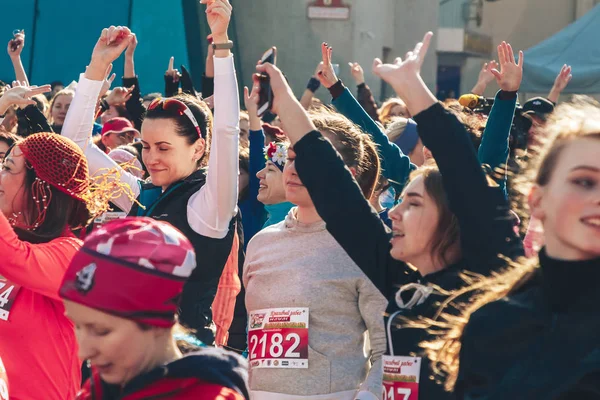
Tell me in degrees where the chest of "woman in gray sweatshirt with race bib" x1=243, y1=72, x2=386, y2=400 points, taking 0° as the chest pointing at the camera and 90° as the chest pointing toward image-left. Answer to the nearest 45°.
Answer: approximately 45°

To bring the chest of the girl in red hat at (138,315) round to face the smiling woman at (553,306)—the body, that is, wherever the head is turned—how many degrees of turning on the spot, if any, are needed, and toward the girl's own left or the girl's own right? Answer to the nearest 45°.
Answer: approximately 135° to the girl's own left

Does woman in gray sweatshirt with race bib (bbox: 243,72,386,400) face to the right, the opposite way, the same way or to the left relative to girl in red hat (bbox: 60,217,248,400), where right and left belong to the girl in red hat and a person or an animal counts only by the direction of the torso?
the same way

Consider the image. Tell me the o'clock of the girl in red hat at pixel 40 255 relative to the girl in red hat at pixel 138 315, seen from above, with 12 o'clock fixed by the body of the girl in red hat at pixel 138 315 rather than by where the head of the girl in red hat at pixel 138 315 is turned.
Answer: the girl in red hat at pixel 40 255 is roughly at 4 o'clock from the girl in red hat at pixel 138 315.

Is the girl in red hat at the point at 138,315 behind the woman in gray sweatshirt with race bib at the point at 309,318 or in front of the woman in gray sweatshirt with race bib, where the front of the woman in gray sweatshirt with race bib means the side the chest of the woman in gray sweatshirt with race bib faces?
in front

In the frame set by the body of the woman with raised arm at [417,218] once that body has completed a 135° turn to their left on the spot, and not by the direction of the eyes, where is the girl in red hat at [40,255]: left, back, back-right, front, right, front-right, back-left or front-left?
back

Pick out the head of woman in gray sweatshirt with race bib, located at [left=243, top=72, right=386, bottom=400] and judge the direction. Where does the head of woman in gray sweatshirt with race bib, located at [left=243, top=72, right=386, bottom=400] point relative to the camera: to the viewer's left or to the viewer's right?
to the viewer's left

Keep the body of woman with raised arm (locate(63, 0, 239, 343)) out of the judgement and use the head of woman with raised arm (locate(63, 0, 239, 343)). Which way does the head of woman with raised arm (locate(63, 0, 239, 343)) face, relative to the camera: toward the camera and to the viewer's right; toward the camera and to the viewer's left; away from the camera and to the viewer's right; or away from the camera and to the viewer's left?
toward the camera and to the viewer's left

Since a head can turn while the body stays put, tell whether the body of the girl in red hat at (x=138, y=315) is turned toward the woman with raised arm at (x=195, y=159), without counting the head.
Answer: no

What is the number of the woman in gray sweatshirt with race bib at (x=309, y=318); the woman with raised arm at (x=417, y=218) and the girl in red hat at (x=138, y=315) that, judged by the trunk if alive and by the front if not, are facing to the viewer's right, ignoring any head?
0

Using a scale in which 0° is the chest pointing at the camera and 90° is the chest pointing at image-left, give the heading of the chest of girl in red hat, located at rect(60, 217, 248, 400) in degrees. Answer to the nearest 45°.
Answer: approximately 45°

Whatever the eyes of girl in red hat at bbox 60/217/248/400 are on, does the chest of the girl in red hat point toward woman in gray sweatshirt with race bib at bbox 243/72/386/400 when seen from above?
no

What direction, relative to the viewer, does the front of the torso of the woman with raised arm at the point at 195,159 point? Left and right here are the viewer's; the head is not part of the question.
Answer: facing the viewer and to the left of the viewer

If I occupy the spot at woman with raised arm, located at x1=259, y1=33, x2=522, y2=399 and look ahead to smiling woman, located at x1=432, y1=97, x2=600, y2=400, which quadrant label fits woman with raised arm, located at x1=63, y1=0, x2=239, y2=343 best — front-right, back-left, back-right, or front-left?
back-right

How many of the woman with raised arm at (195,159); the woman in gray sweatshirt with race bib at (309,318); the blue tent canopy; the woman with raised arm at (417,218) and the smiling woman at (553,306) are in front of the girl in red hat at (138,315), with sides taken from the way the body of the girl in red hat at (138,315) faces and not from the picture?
0

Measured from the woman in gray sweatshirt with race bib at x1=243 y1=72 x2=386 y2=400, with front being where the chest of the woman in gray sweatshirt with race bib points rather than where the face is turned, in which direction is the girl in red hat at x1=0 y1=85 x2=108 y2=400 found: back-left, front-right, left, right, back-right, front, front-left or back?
front-right

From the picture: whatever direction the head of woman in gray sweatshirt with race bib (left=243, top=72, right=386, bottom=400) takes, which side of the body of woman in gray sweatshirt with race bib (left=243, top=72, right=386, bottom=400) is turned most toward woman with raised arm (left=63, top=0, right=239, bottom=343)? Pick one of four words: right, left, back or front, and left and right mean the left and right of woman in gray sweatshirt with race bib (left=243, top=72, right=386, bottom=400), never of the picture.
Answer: right
